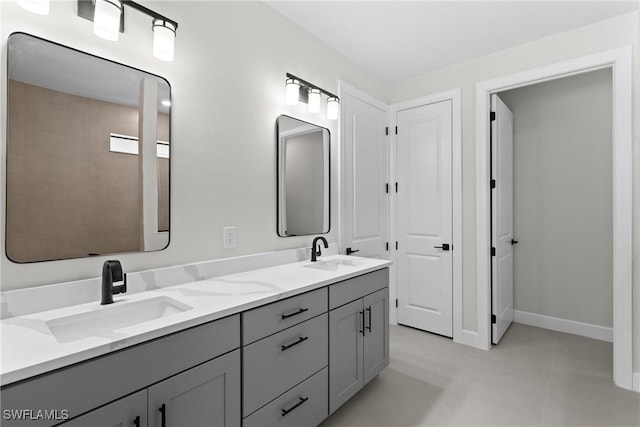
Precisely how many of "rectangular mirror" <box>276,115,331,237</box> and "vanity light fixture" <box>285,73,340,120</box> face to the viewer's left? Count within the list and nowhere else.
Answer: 0

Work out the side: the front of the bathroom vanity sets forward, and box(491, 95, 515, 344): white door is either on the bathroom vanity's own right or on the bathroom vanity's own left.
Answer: on the bathroom vanity's own left

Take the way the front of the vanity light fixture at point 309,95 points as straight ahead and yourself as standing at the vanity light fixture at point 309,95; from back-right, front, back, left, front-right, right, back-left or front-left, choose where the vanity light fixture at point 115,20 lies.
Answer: right

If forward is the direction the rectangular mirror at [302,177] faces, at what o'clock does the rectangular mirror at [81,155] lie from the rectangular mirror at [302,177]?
the rectangular mirror at [81,155] is roughly at 3 o'clock from the rectangular mirror at [302,177].

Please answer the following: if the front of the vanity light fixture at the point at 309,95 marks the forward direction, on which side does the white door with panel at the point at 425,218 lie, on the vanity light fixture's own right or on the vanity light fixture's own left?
on the vanity light fixture's own left

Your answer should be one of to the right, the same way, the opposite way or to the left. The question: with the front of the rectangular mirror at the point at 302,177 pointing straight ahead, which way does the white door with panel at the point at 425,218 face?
to the right

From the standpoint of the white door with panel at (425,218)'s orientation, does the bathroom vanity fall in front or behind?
in front

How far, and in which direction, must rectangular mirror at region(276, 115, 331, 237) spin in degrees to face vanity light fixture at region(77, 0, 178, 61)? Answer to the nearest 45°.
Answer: approximately 90° to its right

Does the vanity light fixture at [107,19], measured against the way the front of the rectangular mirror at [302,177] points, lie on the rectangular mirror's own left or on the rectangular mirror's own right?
on the rectangular mirror's own right

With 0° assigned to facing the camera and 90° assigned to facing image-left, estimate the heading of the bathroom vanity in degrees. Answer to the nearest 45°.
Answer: approximately 315°

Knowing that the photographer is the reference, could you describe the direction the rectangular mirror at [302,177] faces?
facing the viewer and to the right of the viewer

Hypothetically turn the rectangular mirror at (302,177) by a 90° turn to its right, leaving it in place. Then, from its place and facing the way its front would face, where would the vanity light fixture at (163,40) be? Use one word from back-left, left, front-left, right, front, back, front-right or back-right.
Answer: front
